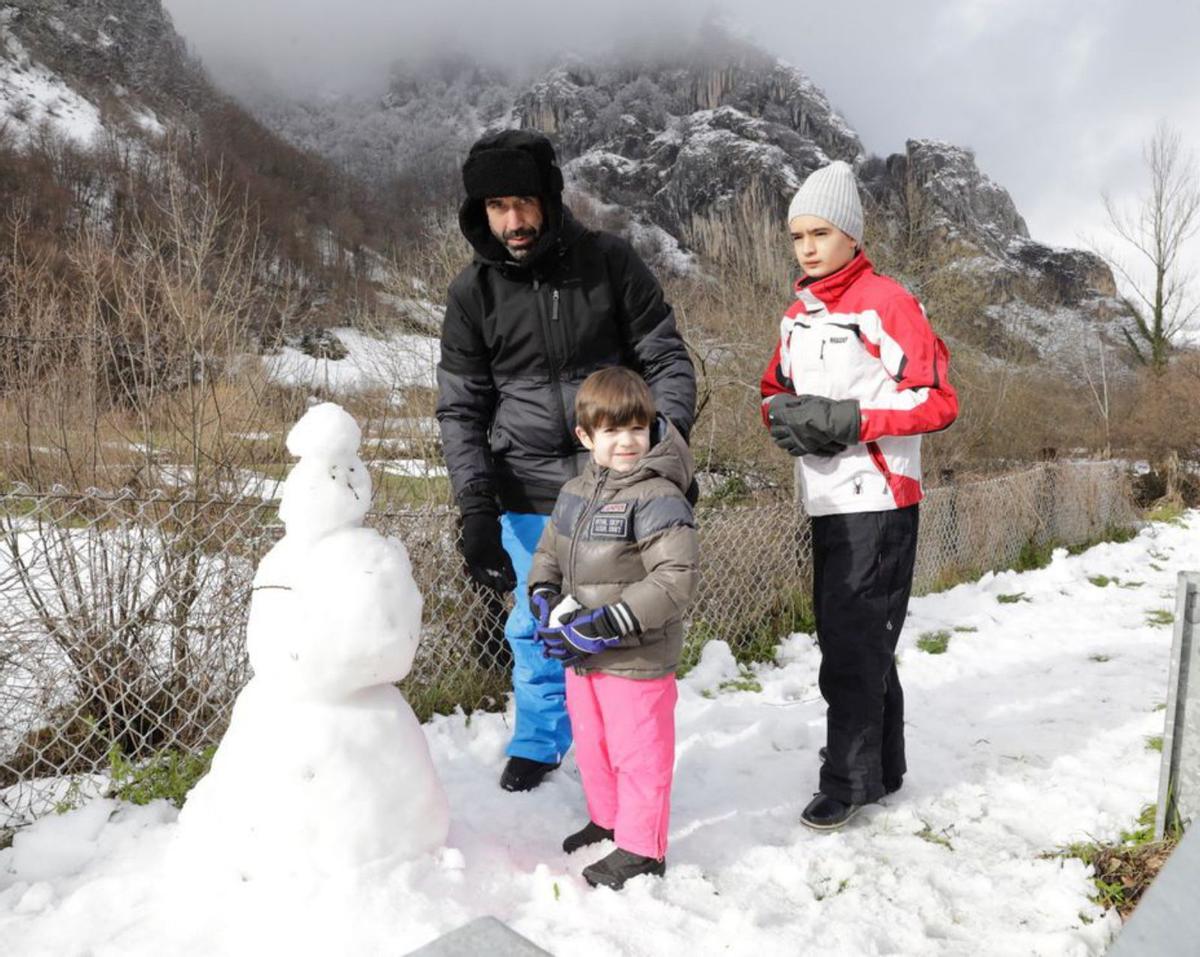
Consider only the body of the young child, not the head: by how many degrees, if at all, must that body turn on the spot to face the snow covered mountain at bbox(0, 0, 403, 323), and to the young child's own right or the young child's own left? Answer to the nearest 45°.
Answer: approximately 90° to the young child's own right

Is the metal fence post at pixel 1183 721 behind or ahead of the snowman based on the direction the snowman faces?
ahead

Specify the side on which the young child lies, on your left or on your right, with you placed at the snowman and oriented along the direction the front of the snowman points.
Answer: on your left

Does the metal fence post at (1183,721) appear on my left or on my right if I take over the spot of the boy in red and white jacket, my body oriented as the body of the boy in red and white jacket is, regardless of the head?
on my left

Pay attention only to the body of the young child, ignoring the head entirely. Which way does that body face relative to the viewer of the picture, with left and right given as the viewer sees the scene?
facing the viewer and to the left of the viewer

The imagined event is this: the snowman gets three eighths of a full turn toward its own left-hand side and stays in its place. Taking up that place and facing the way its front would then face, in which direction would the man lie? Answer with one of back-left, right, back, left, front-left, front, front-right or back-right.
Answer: front-right

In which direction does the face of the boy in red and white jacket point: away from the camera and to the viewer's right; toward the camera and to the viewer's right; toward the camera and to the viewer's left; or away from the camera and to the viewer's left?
toward the camera and to the viewer's left

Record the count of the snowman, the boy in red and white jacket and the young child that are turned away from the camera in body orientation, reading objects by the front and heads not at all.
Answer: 0

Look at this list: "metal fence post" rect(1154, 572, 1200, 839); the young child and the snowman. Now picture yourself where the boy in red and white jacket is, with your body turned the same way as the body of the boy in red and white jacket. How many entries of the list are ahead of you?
2

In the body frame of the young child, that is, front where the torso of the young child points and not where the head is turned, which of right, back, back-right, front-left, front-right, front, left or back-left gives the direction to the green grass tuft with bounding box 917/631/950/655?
back

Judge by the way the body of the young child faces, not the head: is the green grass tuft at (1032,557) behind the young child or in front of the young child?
behind
